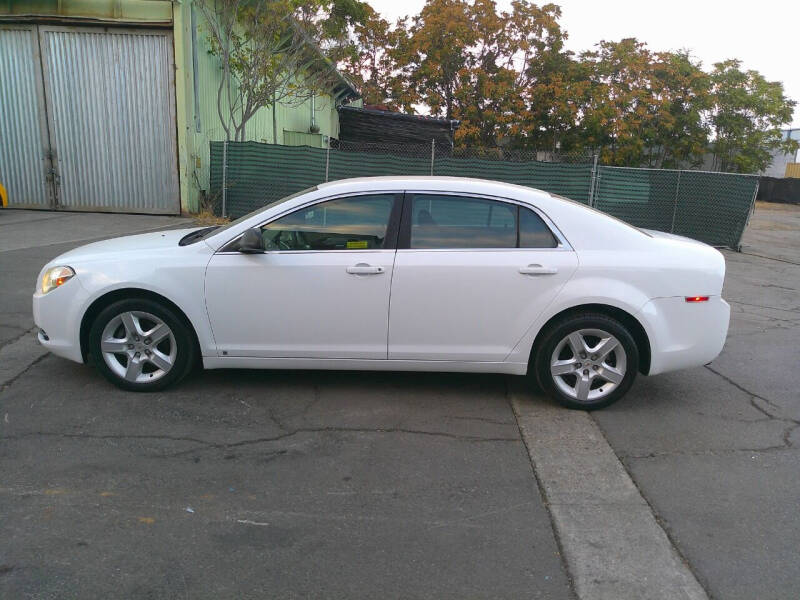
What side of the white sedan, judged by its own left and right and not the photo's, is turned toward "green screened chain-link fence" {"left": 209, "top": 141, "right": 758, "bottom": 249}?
right

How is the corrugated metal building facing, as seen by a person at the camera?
facing the viewer

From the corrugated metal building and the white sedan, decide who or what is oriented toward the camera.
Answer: the corrugated metal building

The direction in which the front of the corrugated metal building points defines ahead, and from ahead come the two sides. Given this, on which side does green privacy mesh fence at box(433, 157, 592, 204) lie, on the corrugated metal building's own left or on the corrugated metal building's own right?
on the corrugated metal building's own left

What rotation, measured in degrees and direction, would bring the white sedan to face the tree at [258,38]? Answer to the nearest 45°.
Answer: approximately 90° to its right

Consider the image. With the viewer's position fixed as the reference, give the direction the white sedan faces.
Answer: facing to the left of the viewer

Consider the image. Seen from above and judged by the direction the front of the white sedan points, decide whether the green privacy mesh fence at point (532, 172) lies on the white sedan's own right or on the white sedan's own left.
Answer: on the white sedan's own right

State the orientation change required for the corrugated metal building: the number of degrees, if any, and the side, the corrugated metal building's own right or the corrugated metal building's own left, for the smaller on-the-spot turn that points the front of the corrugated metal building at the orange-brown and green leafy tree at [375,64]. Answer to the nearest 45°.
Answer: approximately 135° to the corrugated metal building's own left

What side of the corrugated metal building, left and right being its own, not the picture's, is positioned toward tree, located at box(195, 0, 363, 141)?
left

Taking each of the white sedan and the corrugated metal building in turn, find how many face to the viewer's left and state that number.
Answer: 1

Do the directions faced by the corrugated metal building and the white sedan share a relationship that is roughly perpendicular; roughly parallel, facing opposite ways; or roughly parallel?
roughly perpendicular

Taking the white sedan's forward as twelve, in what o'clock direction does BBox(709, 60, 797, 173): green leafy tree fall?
The green leafy tree is roughly at 4 o'clock from the white sedan.

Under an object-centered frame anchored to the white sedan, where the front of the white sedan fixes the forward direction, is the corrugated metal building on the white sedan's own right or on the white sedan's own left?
on the white sedan's own right

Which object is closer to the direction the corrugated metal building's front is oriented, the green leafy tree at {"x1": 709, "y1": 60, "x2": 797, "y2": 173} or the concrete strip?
the concrete strip

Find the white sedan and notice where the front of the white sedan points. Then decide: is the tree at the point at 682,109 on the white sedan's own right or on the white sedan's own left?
on the white sedan's own right

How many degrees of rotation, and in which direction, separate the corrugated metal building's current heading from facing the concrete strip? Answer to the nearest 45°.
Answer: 0° — it already faces it
